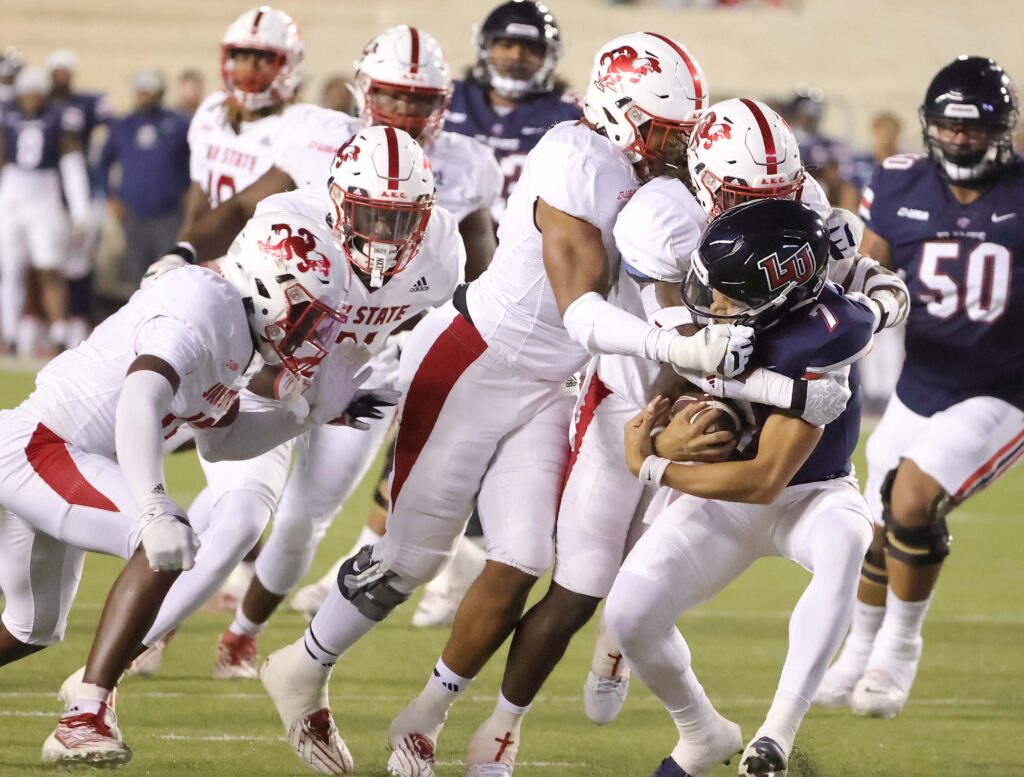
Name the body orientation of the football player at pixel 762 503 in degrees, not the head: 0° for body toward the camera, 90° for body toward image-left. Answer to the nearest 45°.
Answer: approximately 45°

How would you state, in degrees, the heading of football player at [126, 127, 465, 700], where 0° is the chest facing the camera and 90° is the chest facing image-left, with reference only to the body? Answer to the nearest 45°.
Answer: approximately 0°

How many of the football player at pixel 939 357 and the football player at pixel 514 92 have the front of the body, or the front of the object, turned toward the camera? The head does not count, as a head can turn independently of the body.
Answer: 2

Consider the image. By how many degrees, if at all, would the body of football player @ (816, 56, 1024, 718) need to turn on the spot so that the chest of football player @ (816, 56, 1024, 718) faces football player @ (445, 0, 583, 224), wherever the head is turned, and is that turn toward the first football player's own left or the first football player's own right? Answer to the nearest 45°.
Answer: approximately 135° to the first football player's own right

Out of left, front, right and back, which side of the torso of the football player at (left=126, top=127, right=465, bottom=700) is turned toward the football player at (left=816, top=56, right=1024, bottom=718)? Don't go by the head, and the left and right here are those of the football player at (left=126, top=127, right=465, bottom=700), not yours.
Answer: left

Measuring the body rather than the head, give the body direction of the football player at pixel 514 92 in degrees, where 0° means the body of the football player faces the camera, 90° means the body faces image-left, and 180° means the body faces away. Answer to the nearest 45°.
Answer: approximately 0°

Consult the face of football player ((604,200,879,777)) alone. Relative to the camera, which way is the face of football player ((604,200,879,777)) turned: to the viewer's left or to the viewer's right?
to the viewer's left
